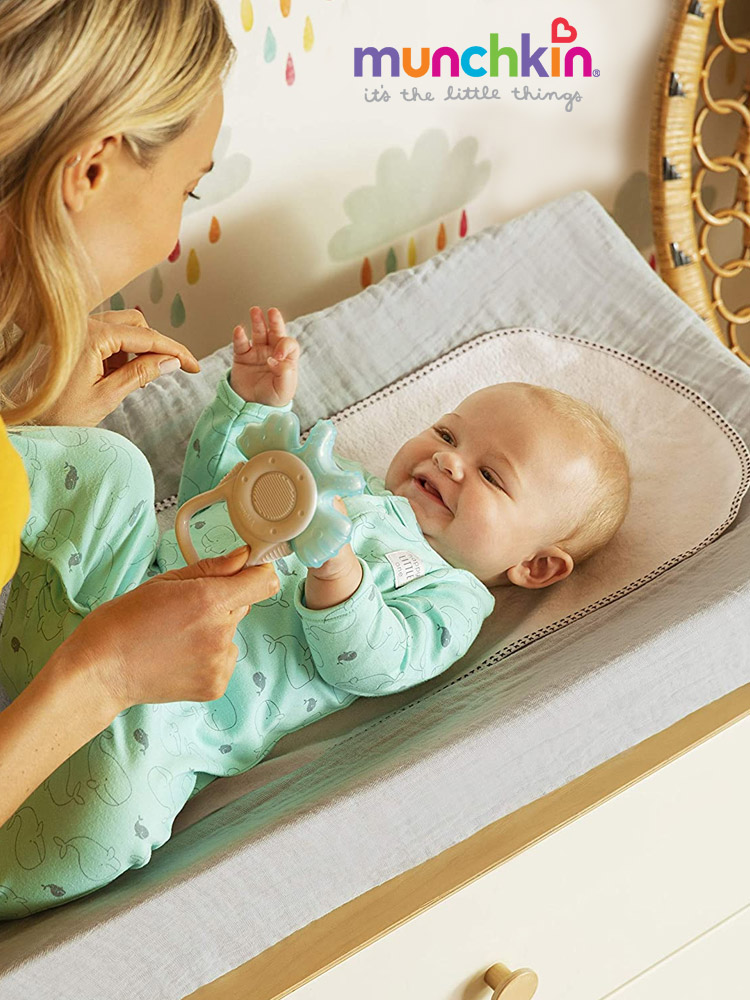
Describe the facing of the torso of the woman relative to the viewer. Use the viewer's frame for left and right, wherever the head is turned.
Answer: facing away from the viewer and to the right of the viewer

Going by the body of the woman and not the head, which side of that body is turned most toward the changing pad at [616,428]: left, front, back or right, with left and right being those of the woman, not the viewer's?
front
